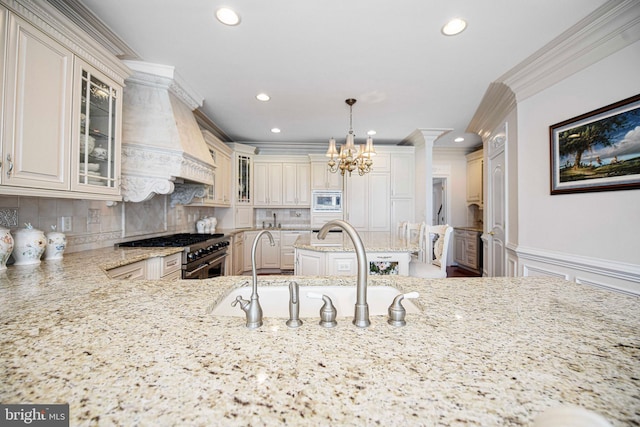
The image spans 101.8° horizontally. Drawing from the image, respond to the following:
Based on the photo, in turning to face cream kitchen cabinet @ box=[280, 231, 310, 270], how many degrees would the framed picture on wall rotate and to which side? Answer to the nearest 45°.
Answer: approximately 45° to its right

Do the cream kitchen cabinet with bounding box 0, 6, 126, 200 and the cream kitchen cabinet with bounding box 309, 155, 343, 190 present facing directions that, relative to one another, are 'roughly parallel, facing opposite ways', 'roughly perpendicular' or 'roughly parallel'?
roughly perpendicular

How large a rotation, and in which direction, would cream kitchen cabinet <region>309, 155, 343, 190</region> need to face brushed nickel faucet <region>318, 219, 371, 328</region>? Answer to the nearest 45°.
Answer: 0° — it already faces it

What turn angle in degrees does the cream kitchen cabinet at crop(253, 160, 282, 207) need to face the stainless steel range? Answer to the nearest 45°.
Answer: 0° — it already faces it

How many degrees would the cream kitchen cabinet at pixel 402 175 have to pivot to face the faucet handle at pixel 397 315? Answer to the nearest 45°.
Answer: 0° — it already faces it

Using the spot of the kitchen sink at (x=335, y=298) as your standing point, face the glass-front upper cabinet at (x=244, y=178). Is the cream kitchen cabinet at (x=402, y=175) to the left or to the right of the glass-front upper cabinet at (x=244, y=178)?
right

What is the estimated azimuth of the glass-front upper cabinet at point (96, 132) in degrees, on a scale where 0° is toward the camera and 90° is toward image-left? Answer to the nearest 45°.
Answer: approximately 315°

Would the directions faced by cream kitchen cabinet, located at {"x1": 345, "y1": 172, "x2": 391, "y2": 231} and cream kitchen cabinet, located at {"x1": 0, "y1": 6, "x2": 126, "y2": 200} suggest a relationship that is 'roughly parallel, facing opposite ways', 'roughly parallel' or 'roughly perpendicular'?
roughly perpendicular

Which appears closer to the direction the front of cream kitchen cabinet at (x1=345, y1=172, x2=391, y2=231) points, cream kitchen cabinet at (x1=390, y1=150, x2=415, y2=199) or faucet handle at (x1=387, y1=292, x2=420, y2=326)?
the faucet handle

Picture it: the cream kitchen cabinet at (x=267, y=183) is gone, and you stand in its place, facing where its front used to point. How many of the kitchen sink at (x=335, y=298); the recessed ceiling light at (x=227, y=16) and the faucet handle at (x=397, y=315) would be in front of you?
3

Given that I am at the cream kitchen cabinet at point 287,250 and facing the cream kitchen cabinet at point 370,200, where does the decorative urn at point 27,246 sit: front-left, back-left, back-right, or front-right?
back-right
